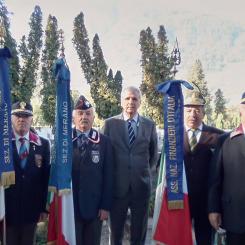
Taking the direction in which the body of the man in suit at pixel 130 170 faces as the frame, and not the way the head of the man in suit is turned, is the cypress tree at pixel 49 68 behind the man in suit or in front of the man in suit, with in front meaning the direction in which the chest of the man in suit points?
behind

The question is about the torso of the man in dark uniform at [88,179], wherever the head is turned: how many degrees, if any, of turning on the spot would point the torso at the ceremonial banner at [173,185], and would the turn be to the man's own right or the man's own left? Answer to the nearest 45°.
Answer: approximately 90° to the man's own left

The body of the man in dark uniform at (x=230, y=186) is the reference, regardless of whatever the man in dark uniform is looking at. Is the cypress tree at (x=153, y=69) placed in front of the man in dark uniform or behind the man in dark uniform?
behind

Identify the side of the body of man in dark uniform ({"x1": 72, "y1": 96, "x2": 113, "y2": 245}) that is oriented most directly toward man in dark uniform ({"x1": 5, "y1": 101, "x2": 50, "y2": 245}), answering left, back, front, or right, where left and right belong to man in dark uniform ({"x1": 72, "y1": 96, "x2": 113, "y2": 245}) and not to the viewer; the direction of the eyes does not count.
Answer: right

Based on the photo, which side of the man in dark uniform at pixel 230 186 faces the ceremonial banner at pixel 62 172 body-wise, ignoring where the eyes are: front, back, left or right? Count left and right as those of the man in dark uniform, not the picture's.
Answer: right

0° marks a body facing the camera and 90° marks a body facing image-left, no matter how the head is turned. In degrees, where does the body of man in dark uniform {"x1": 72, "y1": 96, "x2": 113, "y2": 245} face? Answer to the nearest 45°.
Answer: approximately 0°

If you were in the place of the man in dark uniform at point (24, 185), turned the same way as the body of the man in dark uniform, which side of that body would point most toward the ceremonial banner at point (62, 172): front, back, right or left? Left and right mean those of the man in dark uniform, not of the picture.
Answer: left

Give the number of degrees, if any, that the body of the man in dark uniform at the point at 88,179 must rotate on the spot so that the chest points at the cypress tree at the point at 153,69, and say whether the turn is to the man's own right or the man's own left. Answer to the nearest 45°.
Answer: approximately 180°

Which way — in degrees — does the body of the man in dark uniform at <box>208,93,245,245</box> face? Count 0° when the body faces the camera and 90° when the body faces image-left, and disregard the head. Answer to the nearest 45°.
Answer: approximately 0°
